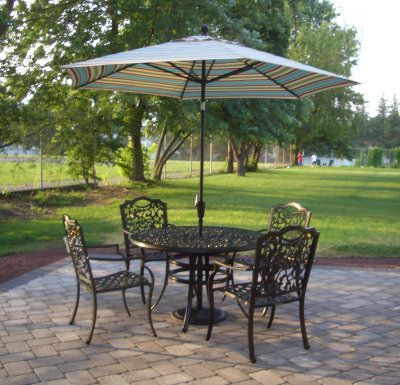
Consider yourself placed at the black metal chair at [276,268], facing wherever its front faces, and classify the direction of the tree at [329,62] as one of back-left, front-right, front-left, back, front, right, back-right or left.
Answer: front-right

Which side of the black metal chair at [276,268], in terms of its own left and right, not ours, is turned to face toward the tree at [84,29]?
front

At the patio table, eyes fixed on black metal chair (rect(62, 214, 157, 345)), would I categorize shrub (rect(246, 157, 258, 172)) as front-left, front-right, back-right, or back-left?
back-right

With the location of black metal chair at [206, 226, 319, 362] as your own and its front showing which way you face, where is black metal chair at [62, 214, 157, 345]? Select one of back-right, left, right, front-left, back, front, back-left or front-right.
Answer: front-left

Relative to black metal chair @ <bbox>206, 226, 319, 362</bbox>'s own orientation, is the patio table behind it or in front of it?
in front

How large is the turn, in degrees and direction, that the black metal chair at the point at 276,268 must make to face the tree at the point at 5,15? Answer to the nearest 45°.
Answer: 0° — it already faces it

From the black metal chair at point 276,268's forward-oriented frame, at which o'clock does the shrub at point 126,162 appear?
The shrub is roughly at 1 o'clock from the black metal chair.

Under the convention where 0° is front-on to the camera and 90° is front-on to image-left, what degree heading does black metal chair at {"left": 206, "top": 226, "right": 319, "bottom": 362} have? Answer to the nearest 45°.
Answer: approximately 135°

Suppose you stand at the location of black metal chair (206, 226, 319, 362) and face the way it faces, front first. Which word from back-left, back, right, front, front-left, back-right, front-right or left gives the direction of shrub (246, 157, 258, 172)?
front-right
